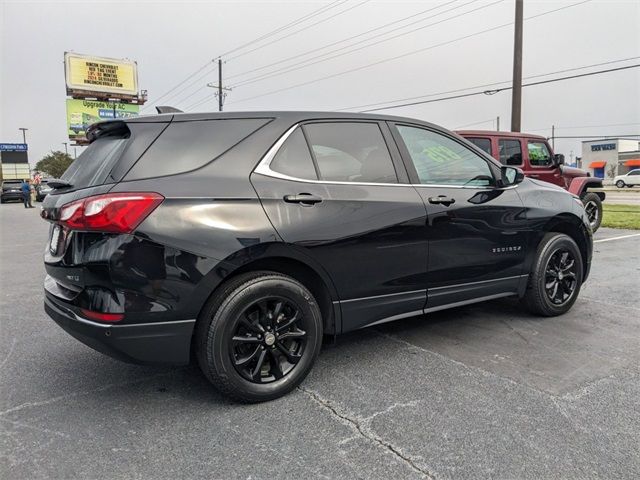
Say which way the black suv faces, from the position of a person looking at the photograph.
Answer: facing away from the viewer and to the right of the viewer

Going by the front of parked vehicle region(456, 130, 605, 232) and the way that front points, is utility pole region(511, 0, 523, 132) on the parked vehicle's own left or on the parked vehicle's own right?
on the parked vehicle's own left

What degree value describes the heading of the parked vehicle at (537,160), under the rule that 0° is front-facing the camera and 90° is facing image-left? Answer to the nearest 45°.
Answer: approximately 225°

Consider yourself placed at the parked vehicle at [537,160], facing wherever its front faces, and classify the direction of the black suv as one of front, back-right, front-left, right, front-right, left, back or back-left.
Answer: back-right

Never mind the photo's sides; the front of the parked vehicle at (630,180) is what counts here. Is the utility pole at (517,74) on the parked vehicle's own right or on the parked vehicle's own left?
on the parked vehicle's own left

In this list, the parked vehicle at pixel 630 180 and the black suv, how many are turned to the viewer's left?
1

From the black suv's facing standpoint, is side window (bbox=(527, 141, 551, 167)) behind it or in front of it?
in front

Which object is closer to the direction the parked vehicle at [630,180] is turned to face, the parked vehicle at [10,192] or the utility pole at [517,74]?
the parked vehicle

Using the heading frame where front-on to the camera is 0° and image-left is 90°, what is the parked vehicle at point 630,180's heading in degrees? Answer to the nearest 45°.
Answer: approximately 90°

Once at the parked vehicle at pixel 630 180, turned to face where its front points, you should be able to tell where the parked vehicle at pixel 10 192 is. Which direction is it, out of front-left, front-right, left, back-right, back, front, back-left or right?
front-left

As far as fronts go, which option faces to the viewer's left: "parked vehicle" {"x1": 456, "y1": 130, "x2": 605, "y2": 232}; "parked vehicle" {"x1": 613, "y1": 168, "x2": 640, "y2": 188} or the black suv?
"parked vehicle" {"x1": 613, "y1": 168, "x2": 640, "y2": 188}

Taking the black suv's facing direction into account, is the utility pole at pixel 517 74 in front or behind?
in front

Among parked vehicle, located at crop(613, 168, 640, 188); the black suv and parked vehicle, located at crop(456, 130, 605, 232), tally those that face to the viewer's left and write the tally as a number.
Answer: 1
